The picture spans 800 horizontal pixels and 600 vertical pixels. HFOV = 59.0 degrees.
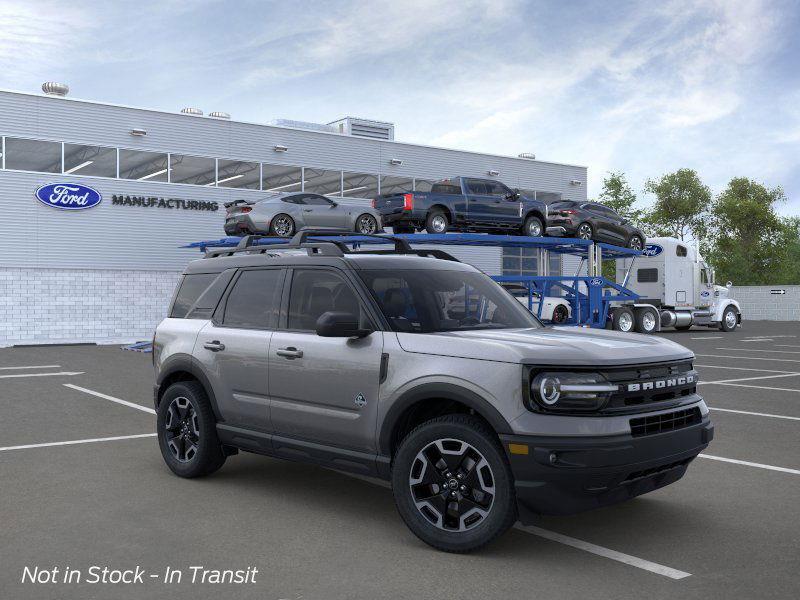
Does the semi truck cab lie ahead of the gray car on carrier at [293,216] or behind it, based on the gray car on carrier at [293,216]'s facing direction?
ahead

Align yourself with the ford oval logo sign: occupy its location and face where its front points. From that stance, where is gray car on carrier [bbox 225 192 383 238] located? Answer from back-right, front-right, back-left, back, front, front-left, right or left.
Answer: front-left

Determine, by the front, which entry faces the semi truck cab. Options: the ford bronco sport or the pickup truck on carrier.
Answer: the pickup truck on carrier

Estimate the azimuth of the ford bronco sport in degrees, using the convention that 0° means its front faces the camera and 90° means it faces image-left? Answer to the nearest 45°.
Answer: approximately 315°

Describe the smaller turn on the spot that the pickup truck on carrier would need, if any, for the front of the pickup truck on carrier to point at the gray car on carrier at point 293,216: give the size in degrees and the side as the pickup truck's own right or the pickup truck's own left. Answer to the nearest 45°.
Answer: approximately 135° to the pickup truck's own left

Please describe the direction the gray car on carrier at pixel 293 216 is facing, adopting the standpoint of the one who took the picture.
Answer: facing away from the viewer and to the right of the viewer

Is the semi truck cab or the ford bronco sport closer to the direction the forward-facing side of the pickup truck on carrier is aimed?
the semi truck cab

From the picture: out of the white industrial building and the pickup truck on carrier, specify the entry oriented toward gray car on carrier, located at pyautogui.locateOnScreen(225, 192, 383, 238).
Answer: the white industrial building

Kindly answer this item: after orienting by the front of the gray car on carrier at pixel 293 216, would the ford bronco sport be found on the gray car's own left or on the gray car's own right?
on the gray car's own right

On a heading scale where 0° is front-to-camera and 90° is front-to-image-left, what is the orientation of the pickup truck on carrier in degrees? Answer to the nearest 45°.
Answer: approximately 225°

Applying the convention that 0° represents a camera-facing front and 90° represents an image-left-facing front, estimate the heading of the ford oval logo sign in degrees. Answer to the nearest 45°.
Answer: approximately 0°

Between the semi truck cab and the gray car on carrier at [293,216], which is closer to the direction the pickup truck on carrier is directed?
the semi truck cab

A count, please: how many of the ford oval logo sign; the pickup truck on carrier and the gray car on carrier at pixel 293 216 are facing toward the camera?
1

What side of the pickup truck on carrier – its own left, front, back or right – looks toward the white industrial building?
left

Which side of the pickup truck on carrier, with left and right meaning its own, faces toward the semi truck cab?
front
